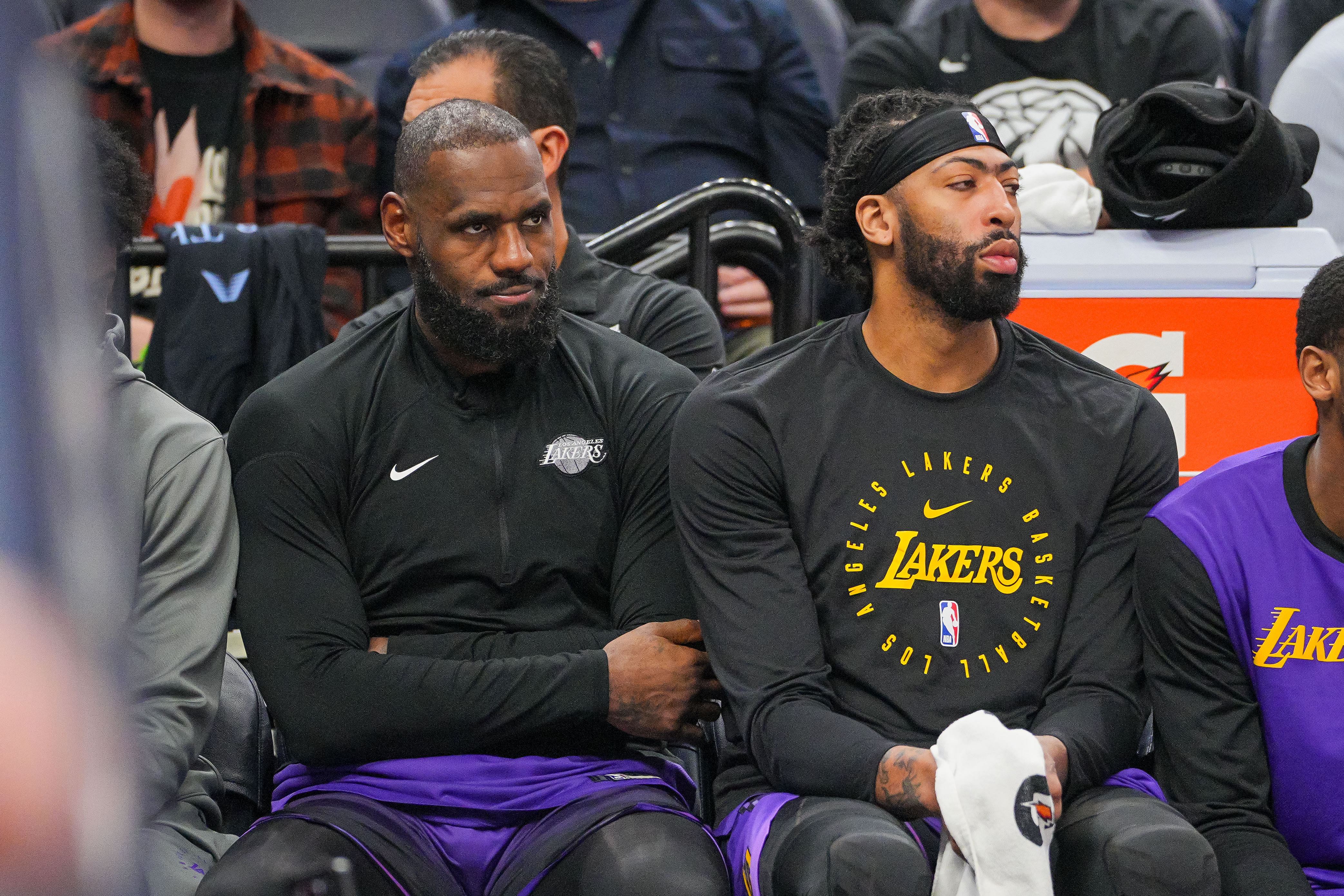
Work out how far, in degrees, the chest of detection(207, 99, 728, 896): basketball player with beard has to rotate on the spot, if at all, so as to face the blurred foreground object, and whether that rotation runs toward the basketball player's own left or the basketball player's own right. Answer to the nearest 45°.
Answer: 0° — they already face it

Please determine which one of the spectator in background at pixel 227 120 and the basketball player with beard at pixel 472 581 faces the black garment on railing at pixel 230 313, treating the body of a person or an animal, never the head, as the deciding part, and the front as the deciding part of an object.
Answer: the spectator in background

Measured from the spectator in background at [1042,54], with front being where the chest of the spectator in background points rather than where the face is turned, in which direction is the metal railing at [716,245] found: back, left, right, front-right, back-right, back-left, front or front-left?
front-right

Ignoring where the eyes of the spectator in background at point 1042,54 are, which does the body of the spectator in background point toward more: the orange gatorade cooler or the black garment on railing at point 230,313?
the orange gatorade cooler

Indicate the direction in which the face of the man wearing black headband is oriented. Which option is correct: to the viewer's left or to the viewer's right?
to the viewer's right

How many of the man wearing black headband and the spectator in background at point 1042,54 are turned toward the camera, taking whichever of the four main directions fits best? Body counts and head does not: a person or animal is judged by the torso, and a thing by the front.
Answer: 2

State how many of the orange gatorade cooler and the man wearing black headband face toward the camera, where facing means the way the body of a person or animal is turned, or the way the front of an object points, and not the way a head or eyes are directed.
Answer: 2

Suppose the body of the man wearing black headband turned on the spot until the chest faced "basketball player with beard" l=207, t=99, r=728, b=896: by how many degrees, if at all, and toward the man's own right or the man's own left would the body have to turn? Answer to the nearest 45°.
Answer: approximately 90° to the man's own right
